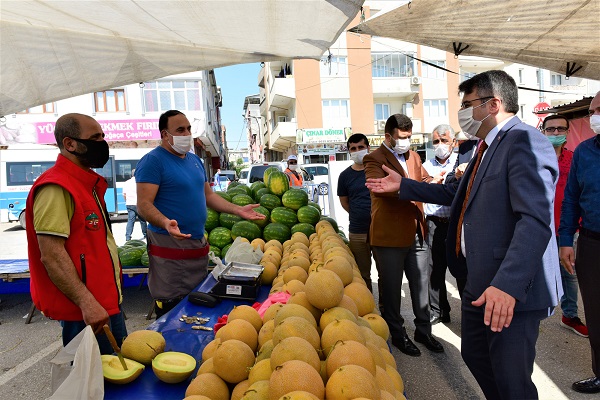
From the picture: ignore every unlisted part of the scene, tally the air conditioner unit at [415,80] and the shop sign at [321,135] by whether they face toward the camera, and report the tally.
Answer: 2

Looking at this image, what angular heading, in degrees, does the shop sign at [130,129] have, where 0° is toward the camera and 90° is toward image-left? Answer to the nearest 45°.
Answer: approximately 0°

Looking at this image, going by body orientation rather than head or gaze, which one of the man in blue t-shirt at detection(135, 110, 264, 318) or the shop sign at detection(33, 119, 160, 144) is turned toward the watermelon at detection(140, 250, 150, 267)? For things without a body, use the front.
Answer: the shop sign

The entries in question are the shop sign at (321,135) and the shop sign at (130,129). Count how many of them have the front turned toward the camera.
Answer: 2

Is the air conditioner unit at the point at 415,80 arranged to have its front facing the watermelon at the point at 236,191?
yes

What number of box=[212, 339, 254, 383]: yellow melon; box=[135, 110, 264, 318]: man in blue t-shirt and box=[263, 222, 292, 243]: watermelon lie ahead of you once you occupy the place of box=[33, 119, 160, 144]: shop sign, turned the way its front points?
3

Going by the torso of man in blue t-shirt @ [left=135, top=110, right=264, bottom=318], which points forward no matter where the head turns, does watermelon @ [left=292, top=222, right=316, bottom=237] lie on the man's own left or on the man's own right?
on the man's own left
